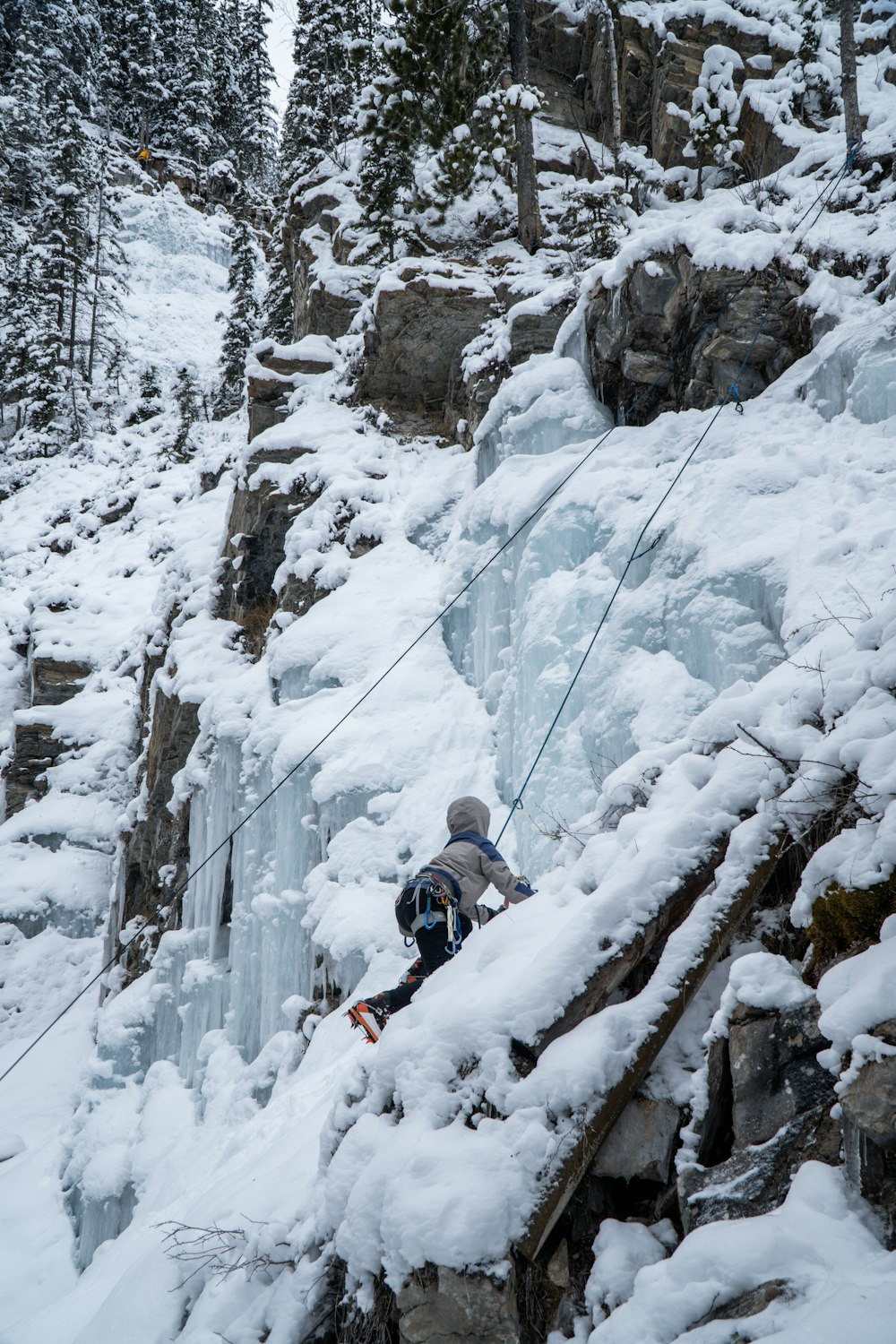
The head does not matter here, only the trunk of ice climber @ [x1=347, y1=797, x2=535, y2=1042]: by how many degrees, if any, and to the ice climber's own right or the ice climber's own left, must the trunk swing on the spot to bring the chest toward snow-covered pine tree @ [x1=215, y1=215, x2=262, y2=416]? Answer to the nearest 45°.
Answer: approximately 45° to the ice climber's own left

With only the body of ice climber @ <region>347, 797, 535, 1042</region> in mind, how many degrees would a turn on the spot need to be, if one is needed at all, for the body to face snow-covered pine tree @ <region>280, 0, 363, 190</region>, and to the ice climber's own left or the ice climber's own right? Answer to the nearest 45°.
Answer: approximately 45° to the ice climber's own left

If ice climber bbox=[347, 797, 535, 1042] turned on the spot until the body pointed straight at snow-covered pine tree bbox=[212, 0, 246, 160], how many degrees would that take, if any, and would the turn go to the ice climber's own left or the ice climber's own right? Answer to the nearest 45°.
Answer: approximately 45° to the ice climber's own left

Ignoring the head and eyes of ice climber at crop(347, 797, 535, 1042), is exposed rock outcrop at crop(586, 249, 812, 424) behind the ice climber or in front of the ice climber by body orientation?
in front

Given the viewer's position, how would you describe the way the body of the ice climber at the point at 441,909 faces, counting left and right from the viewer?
facing away from the viewer and to the right of the viewer

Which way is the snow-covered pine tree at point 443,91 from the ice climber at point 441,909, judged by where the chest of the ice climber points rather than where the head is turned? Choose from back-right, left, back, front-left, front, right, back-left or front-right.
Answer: front-left

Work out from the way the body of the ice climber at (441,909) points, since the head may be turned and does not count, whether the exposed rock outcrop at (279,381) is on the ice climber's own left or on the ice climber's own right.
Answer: on the ice climber's own left

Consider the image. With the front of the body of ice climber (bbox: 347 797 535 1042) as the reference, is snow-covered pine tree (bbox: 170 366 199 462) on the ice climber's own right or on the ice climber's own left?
on the ice climber's own left

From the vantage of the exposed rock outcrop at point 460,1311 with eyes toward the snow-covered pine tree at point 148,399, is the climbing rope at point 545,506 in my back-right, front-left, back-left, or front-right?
front-right

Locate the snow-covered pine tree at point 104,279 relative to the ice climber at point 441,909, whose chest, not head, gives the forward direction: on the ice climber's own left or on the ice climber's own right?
on the ice climber's own left

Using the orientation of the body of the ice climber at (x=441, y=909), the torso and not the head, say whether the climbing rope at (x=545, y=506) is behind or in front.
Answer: in front

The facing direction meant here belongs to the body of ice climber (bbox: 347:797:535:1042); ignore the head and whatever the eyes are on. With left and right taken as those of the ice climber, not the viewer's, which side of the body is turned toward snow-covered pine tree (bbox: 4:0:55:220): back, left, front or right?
left
